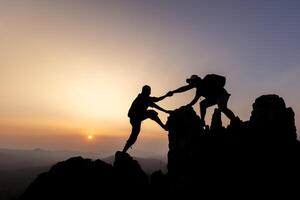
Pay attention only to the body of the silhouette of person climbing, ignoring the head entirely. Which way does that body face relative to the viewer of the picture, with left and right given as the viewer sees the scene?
facing to the right of the viewer

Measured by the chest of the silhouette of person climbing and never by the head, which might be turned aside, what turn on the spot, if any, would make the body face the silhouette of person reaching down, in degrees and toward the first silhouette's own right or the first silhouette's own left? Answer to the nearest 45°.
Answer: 0° — they already face them

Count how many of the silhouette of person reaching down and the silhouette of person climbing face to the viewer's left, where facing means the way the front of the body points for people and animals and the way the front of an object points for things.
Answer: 1

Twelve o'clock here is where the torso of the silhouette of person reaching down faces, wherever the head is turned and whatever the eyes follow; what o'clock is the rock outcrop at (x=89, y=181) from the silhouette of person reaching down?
The rock outcrop is roughly at 12 o'clock from the silhouette of person reaching down.

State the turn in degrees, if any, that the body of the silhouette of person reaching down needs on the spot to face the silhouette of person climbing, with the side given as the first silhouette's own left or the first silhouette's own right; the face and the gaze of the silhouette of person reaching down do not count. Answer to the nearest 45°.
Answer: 0° — they already face them

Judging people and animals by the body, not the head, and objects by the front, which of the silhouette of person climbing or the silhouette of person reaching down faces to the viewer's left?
the silhouette of person reaching down

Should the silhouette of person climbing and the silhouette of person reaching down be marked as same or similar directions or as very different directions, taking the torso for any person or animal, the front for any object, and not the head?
very different directions

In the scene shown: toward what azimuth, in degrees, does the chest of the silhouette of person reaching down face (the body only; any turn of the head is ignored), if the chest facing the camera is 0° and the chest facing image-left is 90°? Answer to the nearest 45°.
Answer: approximately 90°
